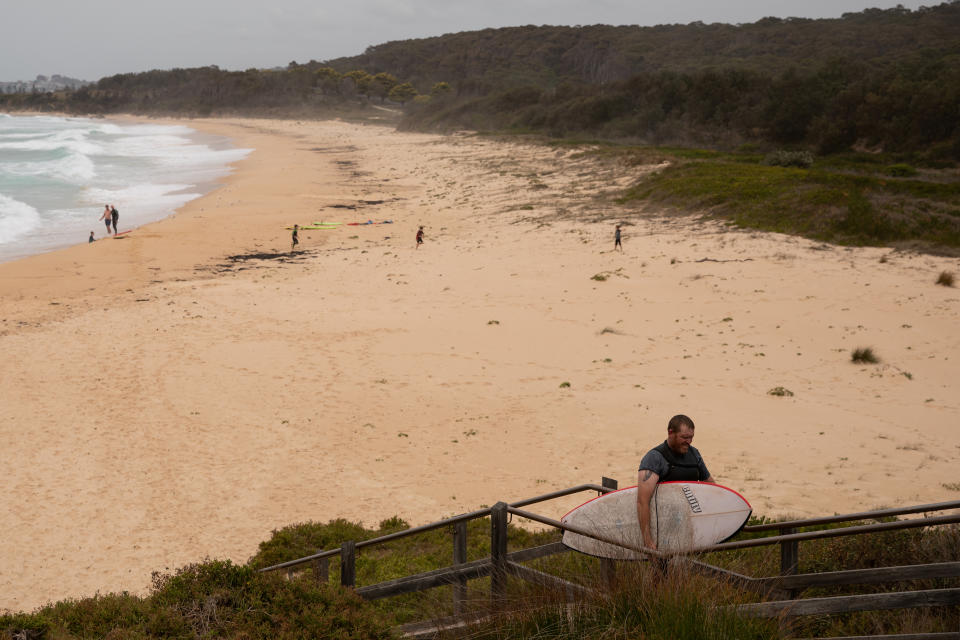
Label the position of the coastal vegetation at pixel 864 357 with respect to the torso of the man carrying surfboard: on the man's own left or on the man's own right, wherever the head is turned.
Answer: on the man's own left

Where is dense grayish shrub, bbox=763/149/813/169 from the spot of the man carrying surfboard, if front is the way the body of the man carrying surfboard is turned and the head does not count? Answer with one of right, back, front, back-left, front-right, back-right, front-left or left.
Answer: back-left

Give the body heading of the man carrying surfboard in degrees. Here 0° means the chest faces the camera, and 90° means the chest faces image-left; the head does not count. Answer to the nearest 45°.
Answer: approximately 315°
